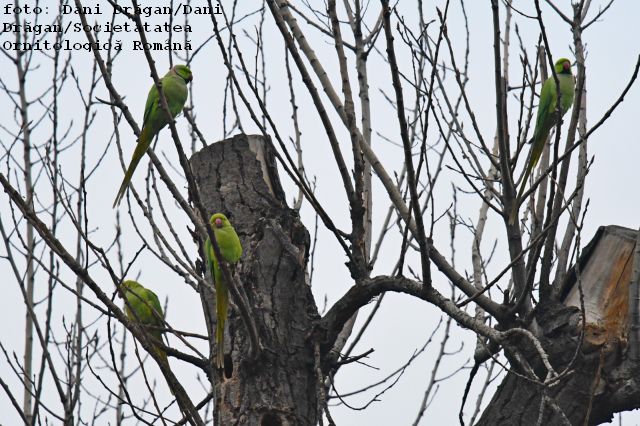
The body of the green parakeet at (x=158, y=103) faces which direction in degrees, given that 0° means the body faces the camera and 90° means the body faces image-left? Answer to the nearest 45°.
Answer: approximately 270°
